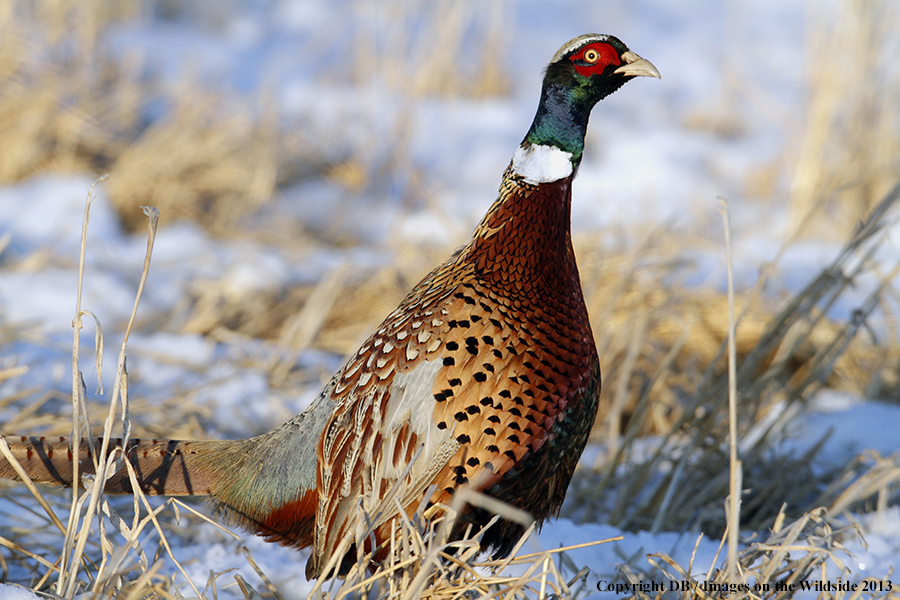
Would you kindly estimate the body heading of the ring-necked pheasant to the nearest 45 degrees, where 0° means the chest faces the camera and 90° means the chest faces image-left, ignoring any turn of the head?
approximately 270°
